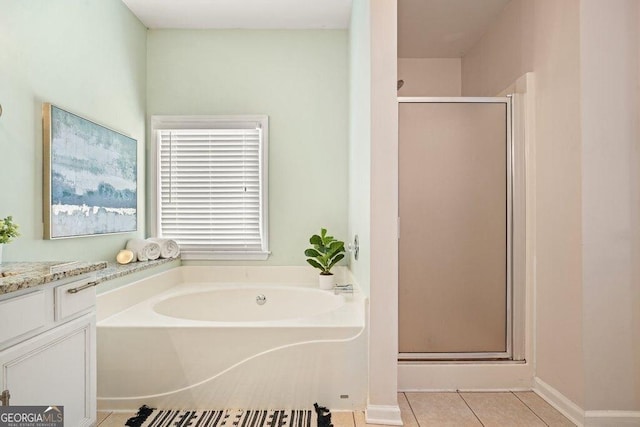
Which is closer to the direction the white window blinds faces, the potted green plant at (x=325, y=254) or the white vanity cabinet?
the white vanity cabinet

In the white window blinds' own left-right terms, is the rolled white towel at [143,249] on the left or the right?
on its right

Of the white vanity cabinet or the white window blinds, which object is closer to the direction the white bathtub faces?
the white vanity cabinet

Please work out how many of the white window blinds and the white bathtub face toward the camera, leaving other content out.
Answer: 2

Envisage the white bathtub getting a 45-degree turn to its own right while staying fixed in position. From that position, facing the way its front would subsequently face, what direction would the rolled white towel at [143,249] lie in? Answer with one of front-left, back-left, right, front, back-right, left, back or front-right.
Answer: right

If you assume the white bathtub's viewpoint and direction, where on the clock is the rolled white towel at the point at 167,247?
The rolled white towel is roughly at 5 o'clock from the white bathtub.

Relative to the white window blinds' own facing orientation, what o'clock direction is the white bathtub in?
The white bathtub is roughly at 12 o'clock from the white window blinds.

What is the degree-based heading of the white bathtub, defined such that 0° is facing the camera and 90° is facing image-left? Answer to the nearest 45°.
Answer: approximately 0°

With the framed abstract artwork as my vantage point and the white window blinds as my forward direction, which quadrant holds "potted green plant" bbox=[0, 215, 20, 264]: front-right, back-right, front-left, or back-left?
back-right

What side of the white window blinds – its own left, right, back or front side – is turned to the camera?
front
